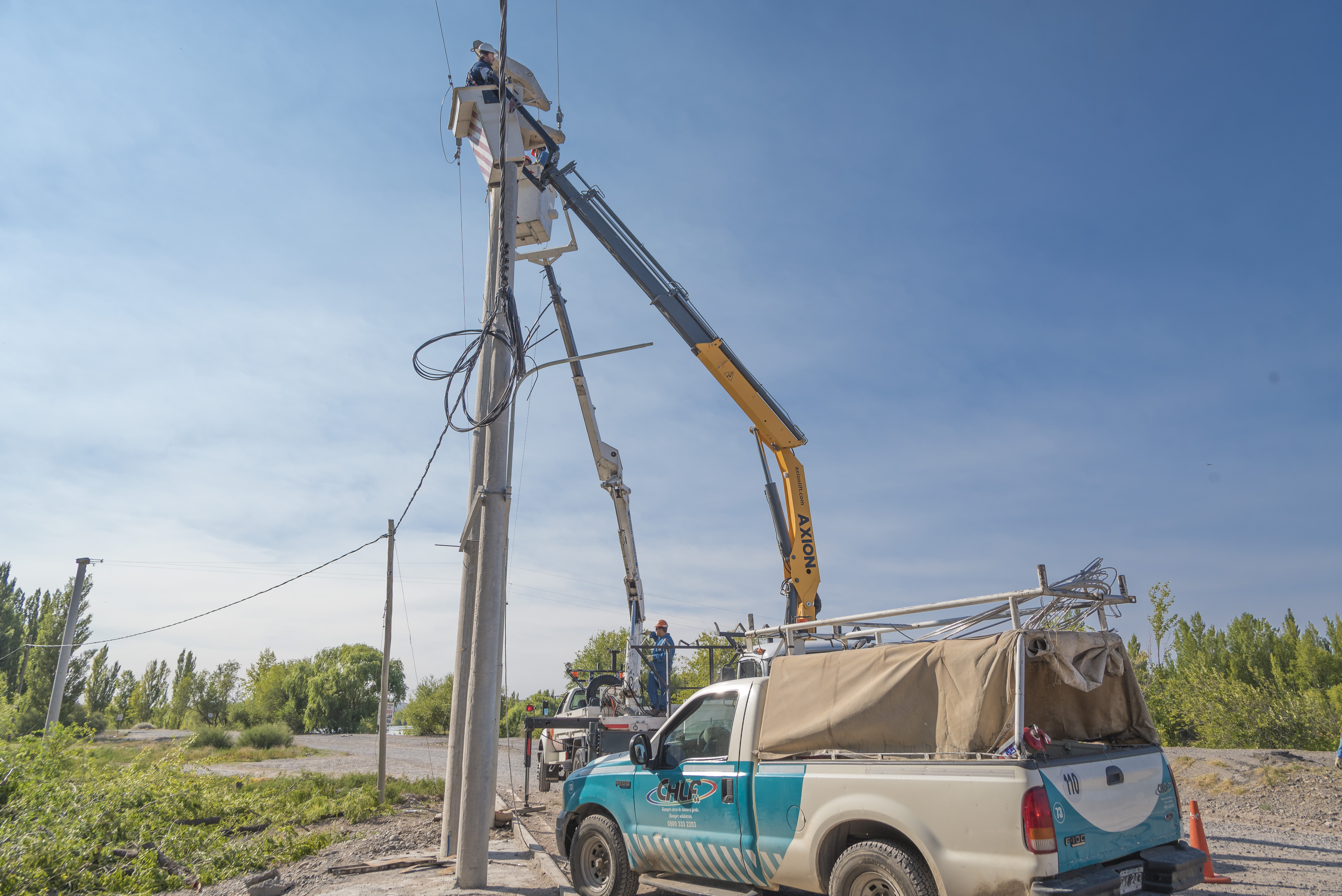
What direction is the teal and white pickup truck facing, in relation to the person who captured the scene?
facing away from the viewer and to the left of the viewer

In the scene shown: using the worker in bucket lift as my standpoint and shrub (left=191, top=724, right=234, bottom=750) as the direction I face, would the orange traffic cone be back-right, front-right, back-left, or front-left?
back-right

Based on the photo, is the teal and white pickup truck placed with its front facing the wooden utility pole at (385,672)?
yes

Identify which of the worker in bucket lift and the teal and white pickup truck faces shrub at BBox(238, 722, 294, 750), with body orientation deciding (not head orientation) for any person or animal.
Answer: the teal and white pickup truck

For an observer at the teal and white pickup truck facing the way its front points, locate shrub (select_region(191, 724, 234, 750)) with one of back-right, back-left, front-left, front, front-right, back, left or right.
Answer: front

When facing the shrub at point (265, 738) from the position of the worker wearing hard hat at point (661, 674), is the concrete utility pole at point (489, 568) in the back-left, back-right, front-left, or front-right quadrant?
back-left
